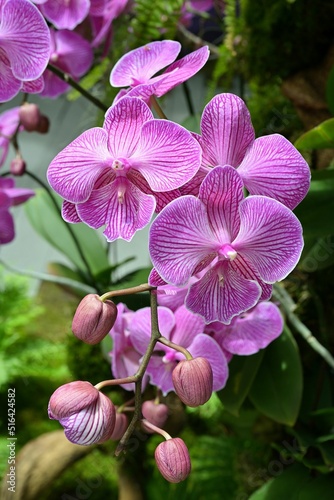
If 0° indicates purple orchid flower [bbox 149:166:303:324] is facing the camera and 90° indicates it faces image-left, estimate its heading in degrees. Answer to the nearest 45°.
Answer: approximately 0°

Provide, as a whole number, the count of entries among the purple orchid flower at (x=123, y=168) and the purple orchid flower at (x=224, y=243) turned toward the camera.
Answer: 2
